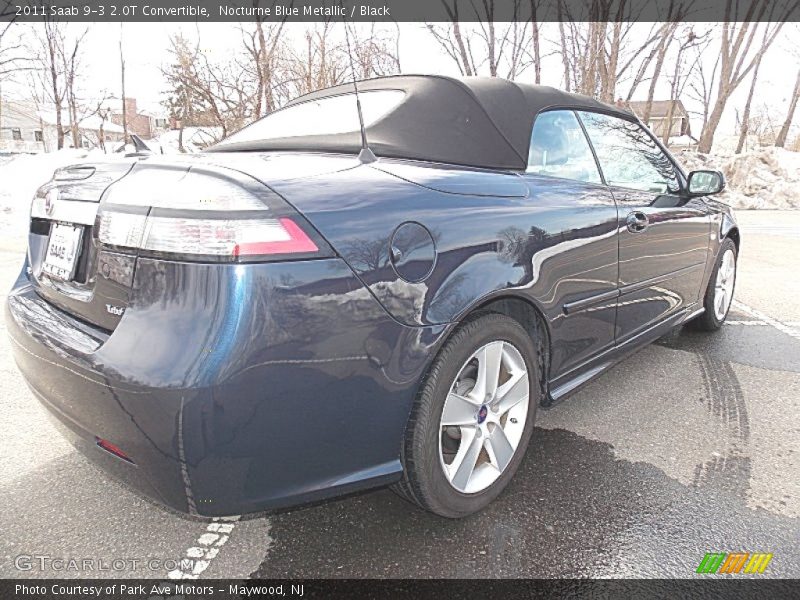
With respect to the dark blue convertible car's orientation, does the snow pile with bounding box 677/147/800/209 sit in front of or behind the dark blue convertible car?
in front

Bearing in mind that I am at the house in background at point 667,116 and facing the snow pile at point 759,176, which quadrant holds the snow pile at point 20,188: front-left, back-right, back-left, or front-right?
front-right

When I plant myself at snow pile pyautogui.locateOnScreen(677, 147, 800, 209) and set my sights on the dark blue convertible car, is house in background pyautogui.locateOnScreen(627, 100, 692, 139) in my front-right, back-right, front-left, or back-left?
back-right

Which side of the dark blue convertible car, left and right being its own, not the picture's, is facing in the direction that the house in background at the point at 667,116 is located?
front

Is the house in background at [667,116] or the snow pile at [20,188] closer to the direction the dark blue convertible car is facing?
the house in background

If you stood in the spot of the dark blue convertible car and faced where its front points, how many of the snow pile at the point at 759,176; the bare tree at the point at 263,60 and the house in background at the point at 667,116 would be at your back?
0

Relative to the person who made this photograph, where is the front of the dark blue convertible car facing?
facing away from the viewer and to the right of the viewer

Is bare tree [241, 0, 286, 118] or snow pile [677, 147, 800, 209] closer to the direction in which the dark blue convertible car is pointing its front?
the snow pile

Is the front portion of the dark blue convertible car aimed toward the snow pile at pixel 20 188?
no

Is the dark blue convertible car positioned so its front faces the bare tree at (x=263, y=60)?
no
